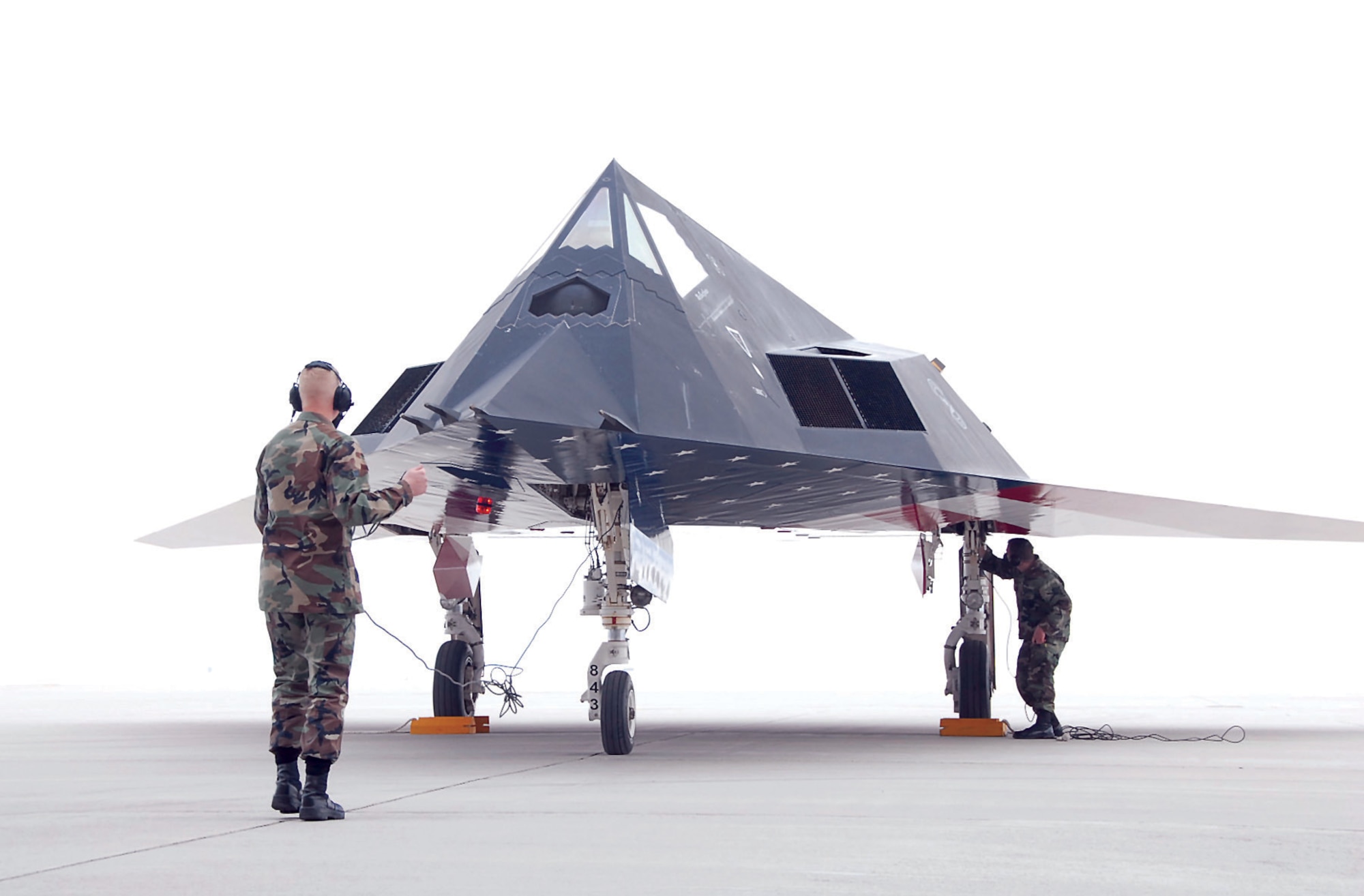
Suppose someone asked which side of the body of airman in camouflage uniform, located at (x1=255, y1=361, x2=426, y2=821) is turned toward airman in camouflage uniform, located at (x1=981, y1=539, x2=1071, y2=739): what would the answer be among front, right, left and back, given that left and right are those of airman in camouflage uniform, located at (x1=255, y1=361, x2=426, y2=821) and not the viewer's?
front

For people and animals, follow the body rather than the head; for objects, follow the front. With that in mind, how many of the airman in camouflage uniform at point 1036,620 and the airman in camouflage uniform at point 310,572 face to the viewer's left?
1

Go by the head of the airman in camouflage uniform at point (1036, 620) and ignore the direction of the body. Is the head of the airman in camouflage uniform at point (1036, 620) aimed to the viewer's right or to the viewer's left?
to the viewer's left

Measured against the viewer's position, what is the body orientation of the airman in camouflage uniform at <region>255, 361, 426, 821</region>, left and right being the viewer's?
facing away from the viewer and to the right of the viewer

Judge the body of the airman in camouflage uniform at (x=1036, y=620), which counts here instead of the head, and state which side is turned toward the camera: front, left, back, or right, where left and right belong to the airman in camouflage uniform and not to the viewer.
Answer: left

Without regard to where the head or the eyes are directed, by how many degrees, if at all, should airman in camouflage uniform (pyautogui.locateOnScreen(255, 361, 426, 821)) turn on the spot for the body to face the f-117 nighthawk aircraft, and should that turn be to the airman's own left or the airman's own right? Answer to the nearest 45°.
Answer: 0° — they already face it

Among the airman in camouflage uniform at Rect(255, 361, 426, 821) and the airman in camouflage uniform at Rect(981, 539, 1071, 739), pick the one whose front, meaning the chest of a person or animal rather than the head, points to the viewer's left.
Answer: the airman in camouflage uniform at Rect(981, 539, 1071, 739)

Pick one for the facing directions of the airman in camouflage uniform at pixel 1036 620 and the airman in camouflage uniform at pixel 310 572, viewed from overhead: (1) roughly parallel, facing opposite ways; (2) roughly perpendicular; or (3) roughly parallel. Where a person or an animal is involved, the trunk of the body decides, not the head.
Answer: roughly perpendicular
